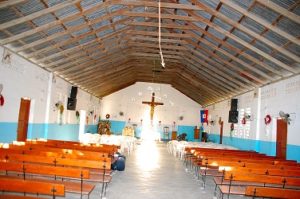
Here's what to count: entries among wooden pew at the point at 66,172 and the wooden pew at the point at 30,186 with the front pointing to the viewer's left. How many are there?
0

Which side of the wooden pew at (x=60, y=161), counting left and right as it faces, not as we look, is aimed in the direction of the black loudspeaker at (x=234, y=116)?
front

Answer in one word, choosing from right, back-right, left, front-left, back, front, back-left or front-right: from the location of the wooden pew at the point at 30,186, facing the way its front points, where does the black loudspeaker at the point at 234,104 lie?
front

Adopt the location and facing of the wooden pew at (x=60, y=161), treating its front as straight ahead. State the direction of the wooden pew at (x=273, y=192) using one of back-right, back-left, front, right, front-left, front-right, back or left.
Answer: right

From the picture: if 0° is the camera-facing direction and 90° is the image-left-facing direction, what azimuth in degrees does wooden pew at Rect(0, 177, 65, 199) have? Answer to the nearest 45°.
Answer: approximately 225°

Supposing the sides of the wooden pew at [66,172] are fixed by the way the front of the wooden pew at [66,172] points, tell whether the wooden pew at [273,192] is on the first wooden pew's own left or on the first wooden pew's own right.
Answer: on the first wooden pew's own right

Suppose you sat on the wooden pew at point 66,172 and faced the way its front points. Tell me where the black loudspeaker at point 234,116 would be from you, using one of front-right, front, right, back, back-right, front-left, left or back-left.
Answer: front

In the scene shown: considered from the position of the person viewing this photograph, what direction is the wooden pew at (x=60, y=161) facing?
facing away from the viewer and to the right of the viewer

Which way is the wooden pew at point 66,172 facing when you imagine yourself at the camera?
facing away from the viewer and to the right of the viewer

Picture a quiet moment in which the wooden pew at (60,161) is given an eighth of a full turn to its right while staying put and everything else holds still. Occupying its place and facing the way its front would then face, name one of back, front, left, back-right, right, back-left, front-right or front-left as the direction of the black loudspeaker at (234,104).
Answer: front-left

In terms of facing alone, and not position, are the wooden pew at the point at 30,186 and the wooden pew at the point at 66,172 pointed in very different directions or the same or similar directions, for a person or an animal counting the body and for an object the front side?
same or similar directions
